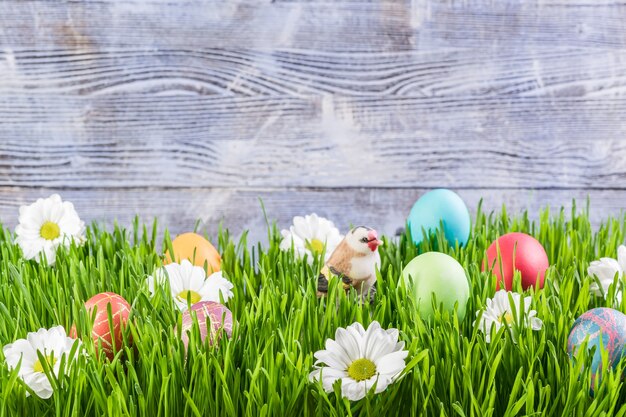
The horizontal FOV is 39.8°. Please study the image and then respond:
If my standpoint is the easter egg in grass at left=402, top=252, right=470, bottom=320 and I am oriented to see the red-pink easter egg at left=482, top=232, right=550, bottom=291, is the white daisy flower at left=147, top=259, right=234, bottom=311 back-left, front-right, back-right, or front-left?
back-left

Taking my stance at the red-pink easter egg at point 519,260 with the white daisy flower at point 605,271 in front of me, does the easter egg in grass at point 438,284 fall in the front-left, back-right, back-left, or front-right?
back-right

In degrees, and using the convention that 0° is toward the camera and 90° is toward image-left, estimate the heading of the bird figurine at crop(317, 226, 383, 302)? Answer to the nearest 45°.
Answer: approximately 315°
